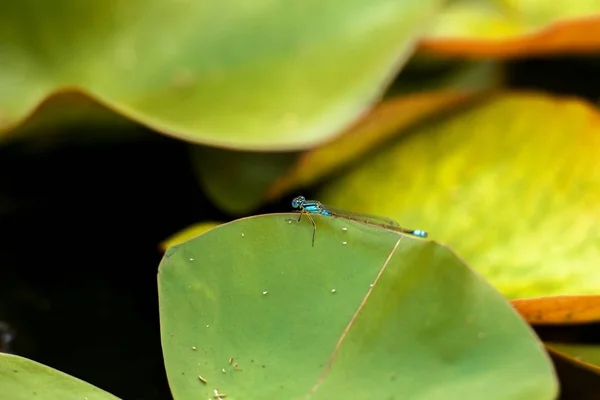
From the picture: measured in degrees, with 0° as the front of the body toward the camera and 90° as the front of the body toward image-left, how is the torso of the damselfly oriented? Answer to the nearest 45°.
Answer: approximately 90°
